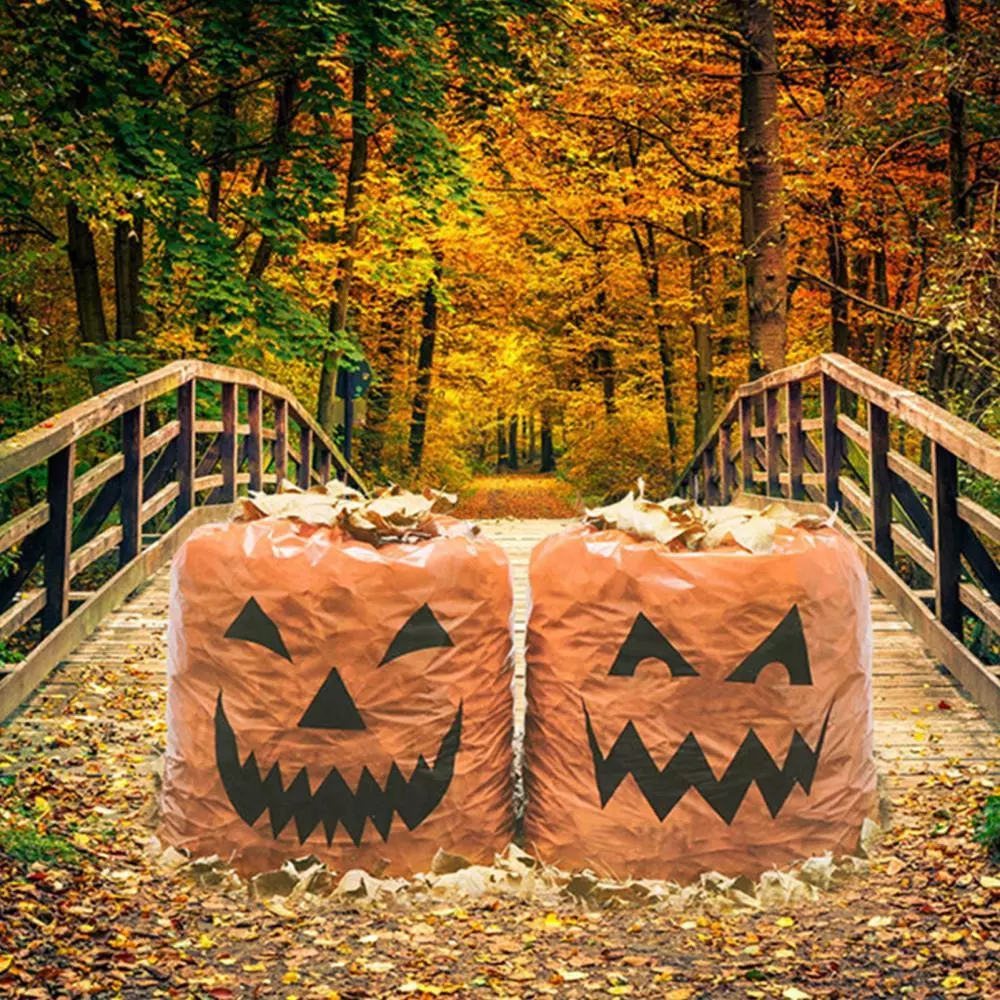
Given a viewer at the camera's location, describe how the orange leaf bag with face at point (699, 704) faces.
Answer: facing the viewer

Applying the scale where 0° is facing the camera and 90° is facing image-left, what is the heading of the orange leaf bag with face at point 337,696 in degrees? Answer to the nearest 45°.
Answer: approximately 0°

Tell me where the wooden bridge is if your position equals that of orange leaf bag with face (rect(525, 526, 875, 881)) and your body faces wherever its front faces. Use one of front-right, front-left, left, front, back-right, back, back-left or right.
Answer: back

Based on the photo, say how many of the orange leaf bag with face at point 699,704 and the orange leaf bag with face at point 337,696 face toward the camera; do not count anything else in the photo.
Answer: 2

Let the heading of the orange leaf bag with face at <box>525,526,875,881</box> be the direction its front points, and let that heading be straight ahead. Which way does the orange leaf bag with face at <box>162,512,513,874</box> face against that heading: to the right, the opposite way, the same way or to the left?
the same way

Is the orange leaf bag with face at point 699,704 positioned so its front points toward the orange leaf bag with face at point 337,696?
no

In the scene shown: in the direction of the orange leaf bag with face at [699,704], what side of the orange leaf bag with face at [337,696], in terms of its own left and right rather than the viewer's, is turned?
left
